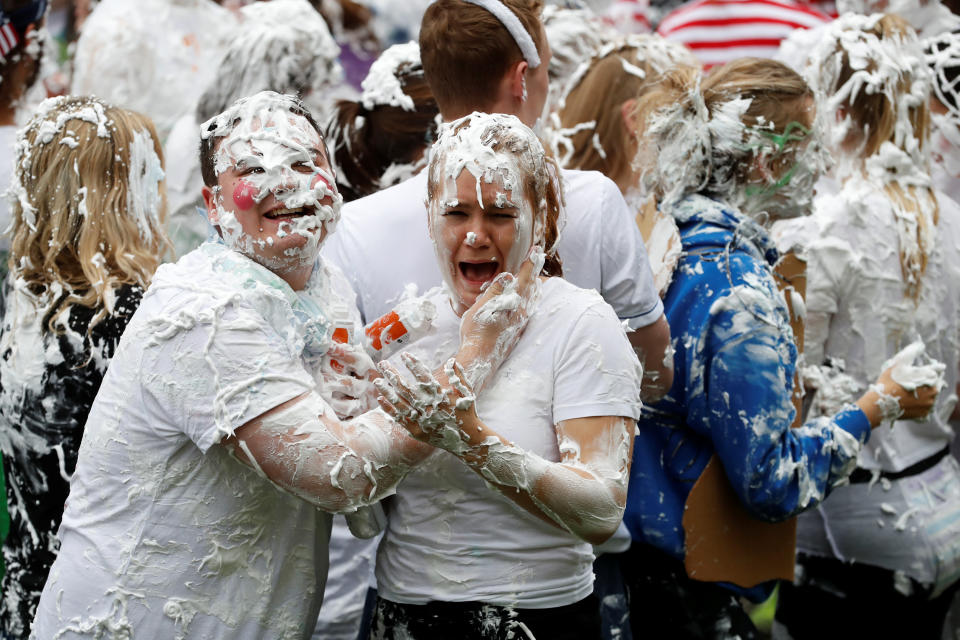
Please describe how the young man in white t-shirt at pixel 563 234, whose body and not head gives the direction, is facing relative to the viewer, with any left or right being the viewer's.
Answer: facing away from the viewer

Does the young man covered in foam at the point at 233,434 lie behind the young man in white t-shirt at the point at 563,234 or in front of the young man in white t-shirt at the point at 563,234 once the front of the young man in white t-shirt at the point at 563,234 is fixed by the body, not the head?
behind
